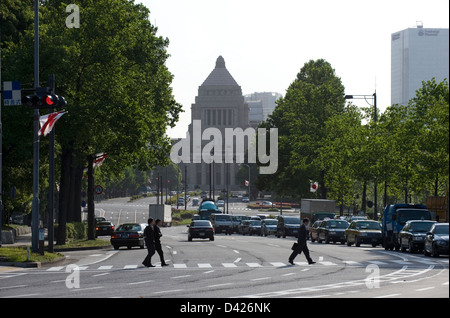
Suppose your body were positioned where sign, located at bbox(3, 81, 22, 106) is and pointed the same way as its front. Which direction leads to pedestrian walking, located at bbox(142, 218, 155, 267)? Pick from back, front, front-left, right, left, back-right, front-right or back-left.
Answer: front-left

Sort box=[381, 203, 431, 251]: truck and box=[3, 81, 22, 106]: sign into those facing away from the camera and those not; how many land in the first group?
0

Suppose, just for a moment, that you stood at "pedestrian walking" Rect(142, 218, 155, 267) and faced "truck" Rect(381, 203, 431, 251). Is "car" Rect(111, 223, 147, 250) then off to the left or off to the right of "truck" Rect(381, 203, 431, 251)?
left

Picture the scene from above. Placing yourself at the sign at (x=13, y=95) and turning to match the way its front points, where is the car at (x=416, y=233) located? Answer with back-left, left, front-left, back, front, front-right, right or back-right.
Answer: left

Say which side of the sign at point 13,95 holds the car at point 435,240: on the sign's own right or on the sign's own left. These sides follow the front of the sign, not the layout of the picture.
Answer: on the sign's own left

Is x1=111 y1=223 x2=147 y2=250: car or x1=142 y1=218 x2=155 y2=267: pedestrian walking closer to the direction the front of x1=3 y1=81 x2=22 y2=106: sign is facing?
the pedestrian walking

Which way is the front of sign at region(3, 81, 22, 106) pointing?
toward the camera

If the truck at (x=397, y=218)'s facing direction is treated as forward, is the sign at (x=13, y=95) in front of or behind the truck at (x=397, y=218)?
in front

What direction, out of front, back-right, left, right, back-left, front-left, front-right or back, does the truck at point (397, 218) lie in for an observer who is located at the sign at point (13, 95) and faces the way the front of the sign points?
left

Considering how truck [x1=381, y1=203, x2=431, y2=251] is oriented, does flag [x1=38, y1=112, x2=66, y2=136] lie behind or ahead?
ahead

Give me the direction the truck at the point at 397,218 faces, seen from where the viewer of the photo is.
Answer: facing the viewer and to the left of the viewer
